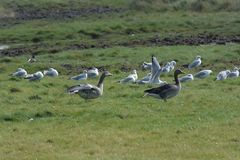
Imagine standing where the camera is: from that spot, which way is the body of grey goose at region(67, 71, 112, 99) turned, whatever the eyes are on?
to the viewer's right

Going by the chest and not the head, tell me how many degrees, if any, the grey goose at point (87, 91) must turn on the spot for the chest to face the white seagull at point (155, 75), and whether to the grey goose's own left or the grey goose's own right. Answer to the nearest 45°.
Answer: approximately 45° to the grey goose's own left
